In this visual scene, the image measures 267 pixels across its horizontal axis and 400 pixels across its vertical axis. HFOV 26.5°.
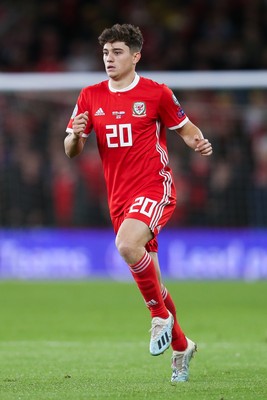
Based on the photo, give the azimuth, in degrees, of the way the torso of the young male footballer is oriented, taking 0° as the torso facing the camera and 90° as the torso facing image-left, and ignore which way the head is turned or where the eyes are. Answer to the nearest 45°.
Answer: approximately 45°
